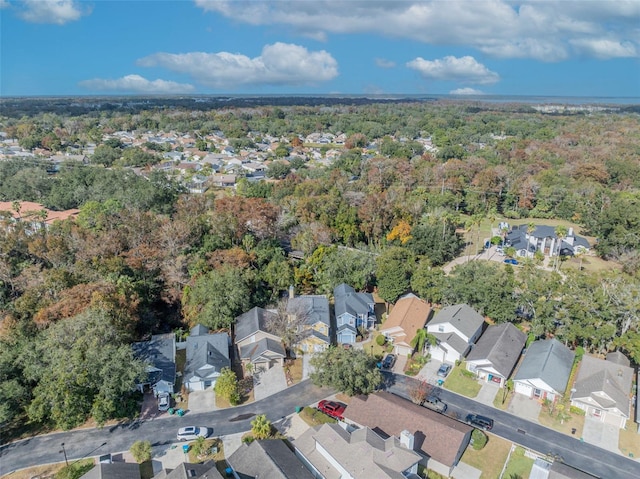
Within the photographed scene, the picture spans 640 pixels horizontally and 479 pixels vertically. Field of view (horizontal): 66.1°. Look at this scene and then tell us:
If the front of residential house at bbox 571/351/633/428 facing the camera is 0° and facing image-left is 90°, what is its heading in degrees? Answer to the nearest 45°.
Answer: approximately 0°

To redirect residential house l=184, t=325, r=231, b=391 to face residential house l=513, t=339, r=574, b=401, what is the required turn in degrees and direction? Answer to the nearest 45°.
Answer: approximately 90° to its left

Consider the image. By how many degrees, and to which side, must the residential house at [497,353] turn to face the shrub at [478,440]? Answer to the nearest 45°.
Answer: approximately 45° to its left

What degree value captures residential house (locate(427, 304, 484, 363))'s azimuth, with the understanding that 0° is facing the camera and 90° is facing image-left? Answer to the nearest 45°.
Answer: approximately 45°

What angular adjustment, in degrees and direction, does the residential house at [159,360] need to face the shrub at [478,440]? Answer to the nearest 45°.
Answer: approximately 45° to its left

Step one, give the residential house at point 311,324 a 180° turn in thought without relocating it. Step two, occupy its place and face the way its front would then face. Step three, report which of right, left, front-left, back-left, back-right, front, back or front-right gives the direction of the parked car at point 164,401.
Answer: back-left

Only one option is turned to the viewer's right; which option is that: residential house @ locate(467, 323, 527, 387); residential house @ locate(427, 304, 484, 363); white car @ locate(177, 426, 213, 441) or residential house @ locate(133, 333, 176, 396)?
the white car

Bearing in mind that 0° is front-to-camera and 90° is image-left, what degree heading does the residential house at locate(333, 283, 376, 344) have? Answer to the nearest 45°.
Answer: approximately 0°

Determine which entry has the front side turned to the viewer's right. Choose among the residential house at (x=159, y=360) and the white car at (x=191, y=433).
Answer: the white car

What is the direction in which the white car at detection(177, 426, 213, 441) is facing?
to the viewer's right

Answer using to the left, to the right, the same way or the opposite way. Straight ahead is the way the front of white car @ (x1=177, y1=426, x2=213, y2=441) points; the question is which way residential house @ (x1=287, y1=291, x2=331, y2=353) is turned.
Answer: to the right

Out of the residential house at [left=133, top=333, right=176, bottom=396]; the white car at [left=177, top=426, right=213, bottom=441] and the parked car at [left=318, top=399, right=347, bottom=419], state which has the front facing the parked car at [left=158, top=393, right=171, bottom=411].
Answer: the residential house

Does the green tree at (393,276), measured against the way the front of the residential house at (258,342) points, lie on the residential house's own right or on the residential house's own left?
on the residential house's own left

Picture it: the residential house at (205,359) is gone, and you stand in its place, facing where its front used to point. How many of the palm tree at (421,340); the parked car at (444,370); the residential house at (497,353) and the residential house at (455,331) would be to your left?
4
